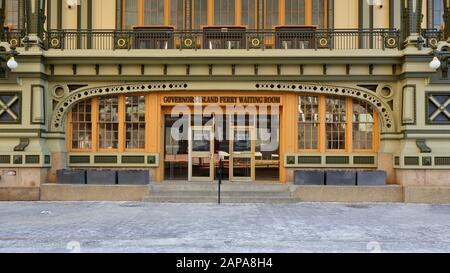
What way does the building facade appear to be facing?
toward the camera
